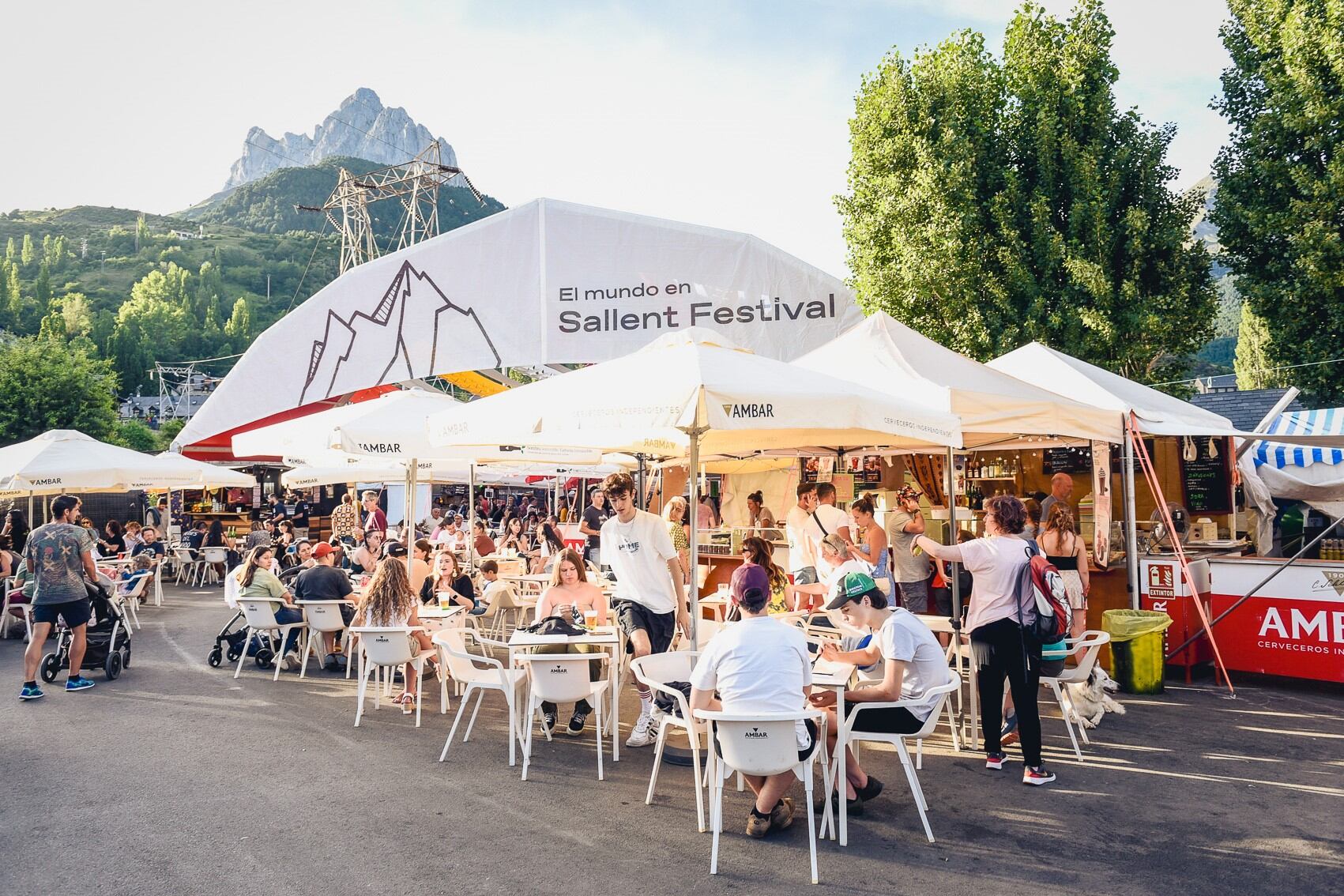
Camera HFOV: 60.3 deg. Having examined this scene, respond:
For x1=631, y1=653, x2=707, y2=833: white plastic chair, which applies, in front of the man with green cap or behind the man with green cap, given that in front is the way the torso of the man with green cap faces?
in front

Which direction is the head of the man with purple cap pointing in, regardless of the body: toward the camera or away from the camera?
away from the camera

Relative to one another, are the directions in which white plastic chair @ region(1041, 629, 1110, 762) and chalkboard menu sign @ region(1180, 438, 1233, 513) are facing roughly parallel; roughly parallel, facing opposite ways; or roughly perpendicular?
roughly perpendicular

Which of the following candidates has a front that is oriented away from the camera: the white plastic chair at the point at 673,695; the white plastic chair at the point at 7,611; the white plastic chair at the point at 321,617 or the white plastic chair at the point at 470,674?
the white plastic chair at the point at 321,617

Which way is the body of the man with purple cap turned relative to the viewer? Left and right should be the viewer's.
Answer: facing away from the viewer

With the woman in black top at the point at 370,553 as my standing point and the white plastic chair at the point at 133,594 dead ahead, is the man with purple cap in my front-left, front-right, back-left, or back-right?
back-left

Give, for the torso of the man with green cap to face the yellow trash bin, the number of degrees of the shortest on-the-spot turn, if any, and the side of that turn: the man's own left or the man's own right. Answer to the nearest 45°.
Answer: approximately 135° to the man's own right

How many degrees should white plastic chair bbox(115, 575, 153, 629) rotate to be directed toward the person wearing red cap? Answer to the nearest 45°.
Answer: approximately 90° to its left

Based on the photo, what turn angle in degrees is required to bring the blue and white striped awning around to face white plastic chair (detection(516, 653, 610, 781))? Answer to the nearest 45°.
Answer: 0° — it already faces it

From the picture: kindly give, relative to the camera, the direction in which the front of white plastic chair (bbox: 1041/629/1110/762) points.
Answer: facing to the left of the viewer
